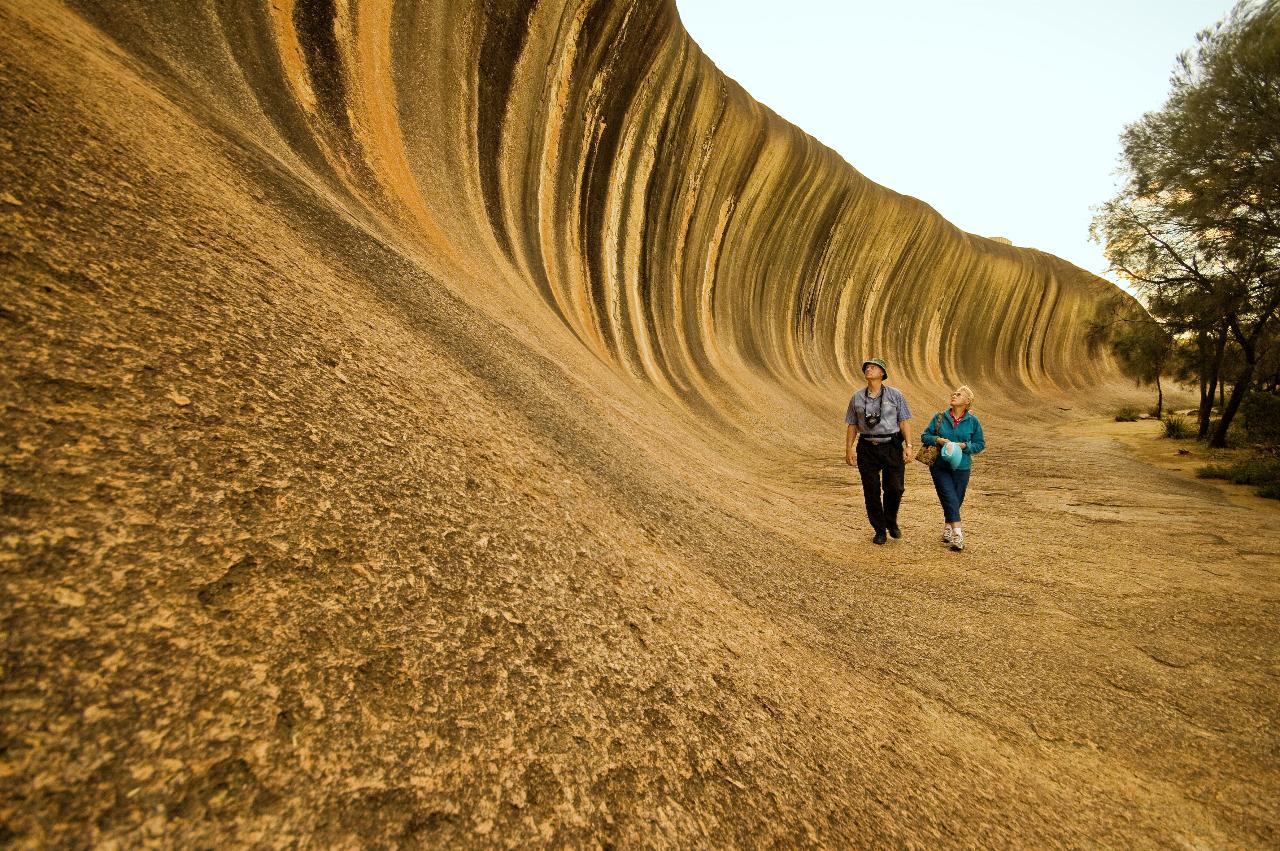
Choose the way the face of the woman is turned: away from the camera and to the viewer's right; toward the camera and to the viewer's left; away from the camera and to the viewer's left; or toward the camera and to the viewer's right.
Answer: toward the camera and to the viewer's left

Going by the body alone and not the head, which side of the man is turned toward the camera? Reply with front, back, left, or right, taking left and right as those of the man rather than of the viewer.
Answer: front

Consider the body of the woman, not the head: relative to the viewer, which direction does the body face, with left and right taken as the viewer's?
facing the viewer

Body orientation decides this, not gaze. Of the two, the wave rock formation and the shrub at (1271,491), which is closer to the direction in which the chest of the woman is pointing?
the wave rock formation

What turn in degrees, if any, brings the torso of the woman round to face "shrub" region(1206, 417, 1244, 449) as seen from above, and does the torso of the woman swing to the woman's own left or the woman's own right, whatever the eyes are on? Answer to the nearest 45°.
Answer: approximately 180°

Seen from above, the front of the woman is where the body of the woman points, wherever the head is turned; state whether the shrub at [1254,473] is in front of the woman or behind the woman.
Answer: behind

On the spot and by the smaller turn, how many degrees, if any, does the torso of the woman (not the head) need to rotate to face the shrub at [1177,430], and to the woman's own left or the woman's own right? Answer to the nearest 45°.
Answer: approximately 180°

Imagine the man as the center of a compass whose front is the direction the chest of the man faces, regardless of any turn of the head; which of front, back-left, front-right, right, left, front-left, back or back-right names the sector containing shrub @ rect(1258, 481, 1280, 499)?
back-left
